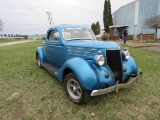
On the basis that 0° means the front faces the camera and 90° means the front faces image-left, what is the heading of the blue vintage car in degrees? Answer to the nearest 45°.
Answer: approximately 315°

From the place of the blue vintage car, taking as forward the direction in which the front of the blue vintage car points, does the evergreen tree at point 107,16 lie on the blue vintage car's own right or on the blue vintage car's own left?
on the blue vintage car's own left
